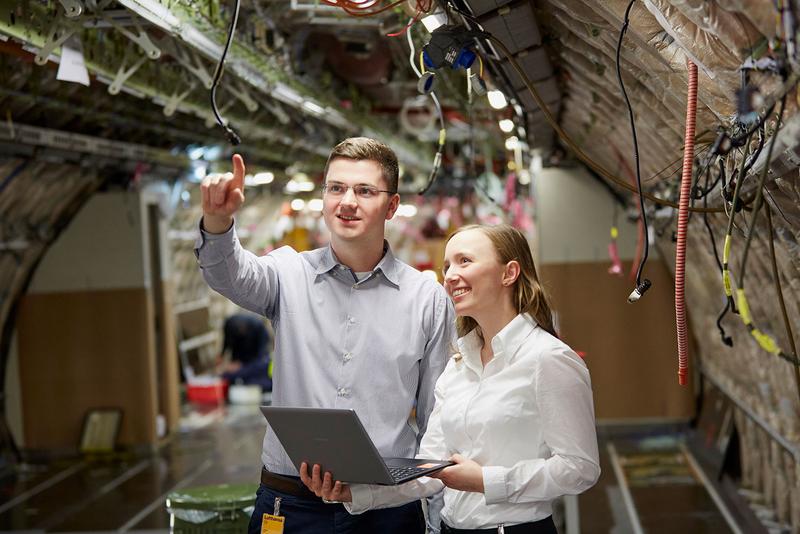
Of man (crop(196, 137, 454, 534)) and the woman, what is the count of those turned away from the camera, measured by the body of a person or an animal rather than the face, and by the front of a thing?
0

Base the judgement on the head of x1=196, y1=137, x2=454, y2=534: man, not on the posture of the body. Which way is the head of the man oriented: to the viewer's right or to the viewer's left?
to the viewer's left

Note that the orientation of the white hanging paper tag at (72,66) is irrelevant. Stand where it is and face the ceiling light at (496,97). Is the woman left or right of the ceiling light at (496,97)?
right

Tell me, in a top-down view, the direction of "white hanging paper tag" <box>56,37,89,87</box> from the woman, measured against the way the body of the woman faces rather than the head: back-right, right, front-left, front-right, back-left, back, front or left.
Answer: right

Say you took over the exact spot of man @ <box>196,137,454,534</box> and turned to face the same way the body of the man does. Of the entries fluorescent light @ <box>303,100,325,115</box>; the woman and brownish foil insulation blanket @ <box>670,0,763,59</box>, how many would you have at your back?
1

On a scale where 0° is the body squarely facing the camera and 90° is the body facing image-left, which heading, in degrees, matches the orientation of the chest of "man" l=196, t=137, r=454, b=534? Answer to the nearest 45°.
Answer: approximately 0°

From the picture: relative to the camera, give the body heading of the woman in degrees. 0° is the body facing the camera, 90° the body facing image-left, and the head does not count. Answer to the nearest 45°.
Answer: approximately 45°

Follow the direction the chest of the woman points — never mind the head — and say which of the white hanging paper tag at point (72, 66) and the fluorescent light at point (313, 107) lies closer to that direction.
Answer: the white hanging paper tag

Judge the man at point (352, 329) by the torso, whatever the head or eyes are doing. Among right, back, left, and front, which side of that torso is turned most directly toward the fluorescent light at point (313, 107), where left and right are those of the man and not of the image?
back

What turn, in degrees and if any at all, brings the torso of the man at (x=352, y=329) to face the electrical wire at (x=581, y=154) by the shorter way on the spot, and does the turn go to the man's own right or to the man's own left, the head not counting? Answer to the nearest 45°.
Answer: approximately 90° to the man's own left

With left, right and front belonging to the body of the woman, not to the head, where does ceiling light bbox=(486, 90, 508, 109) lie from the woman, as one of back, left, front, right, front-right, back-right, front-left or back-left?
back-right
